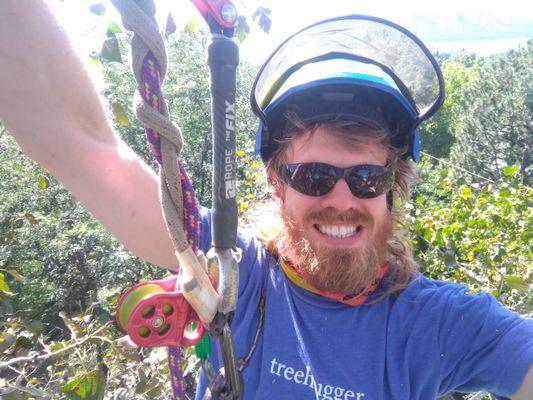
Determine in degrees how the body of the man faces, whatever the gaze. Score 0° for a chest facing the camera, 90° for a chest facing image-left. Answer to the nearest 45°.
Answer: approximately 0°

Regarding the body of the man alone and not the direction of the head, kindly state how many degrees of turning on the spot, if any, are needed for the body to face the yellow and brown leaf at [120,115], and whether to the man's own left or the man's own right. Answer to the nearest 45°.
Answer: approximately 135° to the man's own right

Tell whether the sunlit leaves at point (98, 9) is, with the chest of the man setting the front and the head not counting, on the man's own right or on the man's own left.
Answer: on the man's own right

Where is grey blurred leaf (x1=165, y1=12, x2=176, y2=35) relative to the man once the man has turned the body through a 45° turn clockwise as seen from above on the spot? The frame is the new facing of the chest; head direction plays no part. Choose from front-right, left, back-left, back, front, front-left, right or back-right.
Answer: right

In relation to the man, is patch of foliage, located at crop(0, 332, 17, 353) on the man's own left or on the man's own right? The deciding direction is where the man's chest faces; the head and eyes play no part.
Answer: on the man's own right
